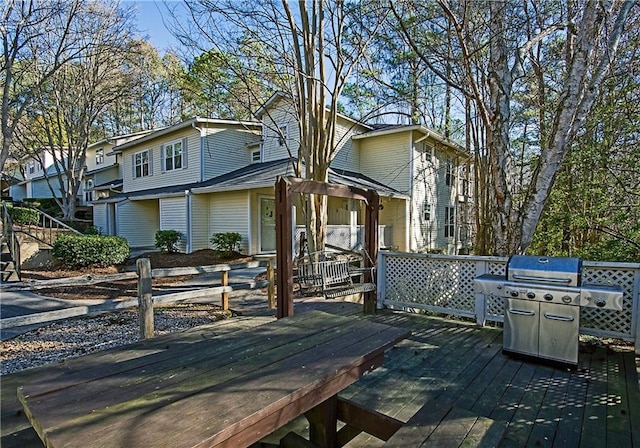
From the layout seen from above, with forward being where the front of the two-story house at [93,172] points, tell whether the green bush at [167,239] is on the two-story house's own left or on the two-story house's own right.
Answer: on the two-story house's own left

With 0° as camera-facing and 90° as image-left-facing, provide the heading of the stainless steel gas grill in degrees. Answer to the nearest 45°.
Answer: approximately 0°

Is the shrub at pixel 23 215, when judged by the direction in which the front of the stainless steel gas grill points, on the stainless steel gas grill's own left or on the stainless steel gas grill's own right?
on the stainless steel gas grill's own right

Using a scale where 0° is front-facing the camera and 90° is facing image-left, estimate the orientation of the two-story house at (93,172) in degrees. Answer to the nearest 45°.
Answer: approximately 45°

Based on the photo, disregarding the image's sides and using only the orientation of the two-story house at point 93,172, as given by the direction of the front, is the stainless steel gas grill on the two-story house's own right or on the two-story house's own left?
on the two-story house's own left

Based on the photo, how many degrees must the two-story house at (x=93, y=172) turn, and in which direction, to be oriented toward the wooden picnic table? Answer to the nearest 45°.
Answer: approximately 45° to its left

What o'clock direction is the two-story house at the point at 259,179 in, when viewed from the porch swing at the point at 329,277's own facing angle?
The two-story house is roughly at 7 o'clock from the porch swing.
